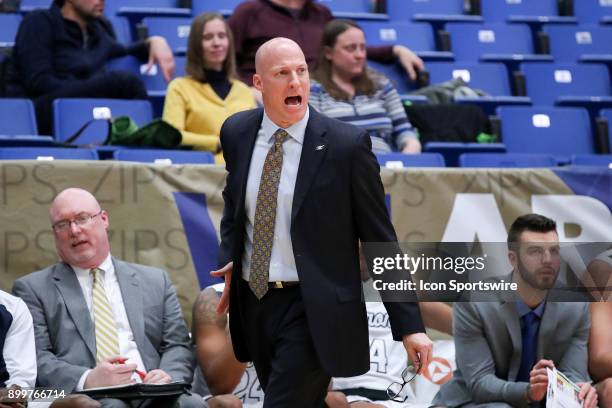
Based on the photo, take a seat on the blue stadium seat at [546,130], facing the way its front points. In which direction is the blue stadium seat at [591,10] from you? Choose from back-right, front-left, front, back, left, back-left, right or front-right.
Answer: back

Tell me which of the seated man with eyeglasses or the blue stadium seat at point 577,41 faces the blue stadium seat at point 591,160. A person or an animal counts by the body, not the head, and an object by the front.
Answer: the blue stadium seat at point 577,41

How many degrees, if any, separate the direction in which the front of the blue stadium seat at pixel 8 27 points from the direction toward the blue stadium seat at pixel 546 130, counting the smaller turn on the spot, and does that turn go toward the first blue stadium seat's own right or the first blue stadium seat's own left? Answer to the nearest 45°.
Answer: approximately 90° to the first blue stadium seat's own left

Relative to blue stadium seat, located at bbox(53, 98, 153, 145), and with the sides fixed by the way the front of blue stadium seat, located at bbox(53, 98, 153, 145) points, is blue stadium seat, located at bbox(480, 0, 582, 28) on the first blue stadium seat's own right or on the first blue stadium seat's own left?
on the first blue stadium seat's own left

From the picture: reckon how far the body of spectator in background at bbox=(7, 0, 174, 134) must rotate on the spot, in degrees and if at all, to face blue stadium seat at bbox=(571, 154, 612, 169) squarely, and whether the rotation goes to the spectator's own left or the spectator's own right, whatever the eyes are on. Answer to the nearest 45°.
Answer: approximately 45° to the spectator's own left

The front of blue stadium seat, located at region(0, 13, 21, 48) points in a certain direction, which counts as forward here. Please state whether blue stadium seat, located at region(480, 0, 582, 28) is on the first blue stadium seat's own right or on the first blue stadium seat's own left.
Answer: on the first blue stadium seat's own left

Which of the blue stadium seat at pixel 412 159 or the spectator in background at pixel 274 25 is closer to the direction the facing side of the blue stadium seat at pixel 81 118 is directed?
the blue stadium seat

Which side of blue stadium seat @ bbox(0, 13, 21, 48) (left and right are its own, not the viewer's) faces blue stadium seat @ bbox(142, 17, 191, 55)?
left

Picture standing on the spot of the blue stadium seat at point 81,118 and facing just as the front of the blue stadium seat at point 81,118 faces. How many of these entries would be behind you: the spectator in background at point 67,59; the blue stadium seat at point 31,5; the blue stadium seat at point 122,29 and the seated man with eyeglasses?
3

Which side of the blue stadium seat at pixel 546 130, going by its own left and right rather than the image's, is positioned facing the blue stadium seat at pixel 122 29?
right
